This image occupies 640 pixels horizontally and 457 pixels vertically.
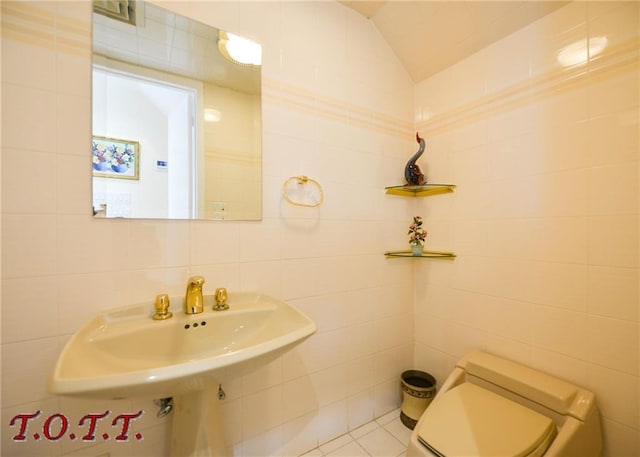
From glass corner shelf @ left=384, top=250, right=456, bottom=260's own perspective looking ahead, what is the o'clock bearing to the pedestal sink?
The pedestal sink is roughly at 1 o'clock from the glass corner shelf.

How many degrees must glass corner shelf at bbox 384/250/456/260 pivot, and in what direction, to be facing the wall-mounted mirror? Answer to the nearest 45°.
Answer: approximately 45° to its right

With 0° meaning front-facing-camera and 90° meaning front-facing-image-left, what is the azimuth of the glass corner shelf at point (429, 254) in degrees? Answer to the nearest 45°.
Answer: approximately 0°

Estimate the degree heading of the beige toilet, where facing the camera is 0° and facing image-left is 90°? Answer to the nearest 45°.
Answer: approximately 45°

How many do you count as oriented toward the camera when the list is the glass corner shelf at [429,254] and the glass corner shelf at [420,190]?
2

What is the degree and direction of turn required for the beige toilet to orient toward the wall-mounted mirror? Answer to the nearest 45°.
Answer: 0° — it already faces it
